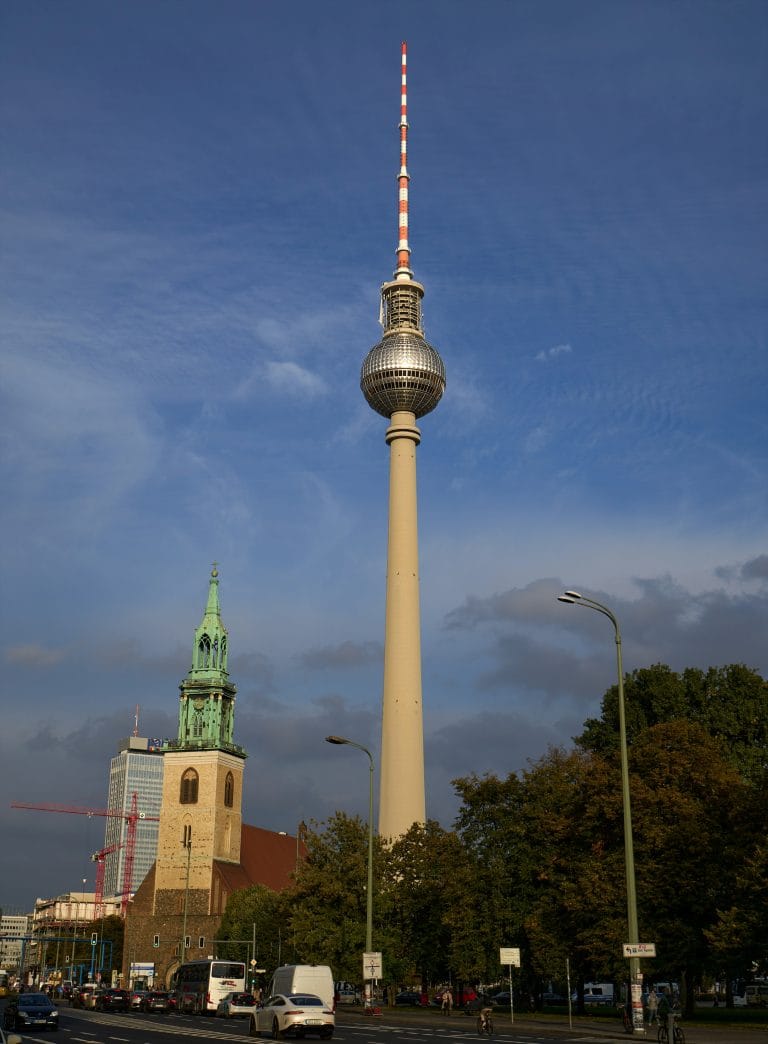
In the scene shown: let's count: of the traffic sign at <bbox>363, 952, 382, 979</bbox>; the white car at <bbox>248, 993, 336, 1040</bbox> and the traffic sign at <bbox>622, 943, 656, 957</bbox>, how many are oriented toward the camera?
2

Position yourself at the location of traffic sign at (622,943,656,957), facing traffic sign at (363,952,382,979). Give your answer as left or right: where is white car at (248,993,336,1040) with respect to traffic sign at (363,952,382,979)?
left

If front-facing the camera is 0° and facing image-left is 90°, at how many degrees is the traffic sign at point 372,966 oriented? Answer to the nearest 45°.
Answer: approximately 0°

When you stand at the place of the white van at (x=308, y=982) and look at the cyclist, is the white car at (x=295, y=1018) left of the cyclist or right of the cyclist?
right

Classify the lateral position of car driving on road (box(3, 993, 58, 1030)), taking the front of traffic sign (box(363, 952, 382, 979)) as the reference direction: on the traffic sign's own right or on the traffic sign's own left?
on the traffic sign's own right

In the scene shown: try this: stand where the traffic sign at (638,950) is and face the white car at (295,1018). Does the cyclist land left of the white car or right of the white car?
right
